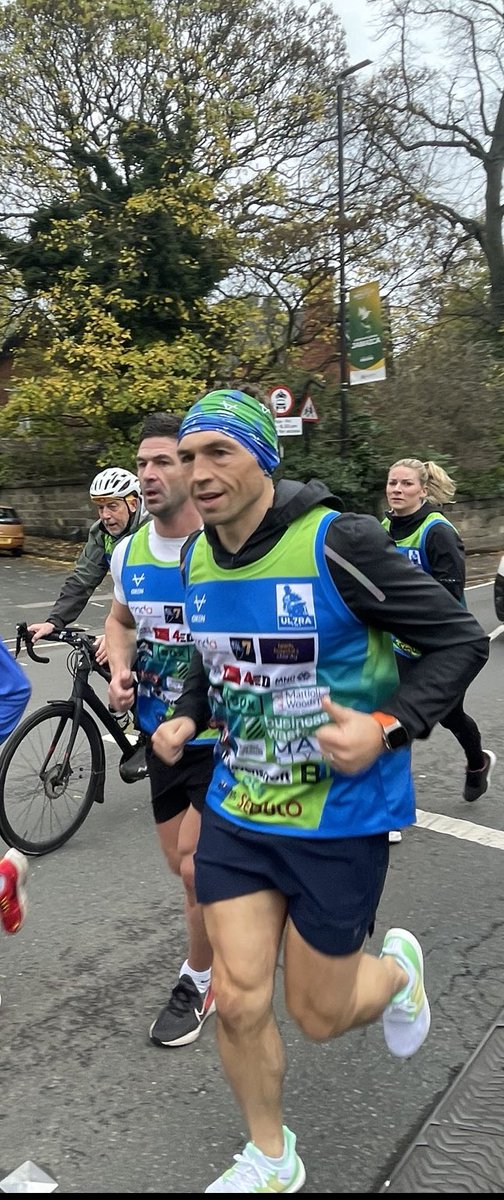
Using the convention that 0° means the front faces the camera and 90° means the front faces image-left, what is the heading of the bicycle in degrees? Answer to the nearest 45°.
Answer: approximately 45°

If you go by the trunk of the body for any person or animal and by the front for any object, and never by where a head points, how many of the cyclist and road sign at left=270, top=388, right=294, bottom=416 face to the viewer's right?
0

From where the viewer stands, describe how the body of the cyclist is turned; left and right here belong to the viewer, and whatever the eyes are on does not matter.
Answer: facing the viewer and to the left of the viewer

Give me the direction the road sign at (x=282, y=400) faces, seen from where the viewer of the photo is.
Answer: facing the viewer

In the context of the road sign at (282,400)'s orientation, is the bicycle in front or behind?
in front

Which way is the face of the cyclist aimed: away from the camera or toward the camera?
toward the camera

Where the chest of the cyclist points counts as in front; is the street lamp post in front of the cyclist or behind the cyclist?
behind

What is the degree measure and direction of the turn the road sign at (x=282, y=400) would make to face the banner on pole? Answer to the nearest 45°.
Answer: approximately 135° to its left
